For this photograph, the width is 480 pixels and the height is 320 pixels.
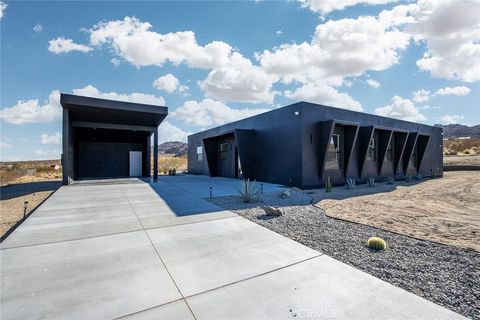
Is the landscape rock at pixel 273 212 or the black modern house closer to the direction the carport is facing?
the landscape rock

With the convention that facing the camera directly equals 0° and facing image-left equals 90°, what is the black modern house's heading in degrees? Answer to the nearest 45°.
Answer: approximately 45°

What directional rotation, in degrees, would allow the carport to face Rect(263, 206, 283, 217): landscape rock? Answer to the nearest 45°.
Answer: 0° — it already faces it

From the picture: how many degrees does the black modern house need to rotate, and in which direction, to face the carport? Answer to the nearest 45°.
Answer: approximately 45° to its right

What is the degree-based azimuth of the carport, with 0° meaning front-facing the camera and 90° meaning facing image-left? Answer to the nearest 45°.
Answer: approximately 0°

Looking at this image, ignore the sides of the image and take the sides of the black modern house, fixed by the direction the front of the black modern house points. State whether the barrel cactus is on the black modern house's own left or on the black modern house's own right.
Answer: on the black modern house's own left

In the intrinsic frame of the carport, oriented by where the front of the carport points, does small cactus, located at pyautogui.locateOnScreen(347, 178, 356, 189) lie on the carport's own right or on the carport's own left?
on the carport's own left
